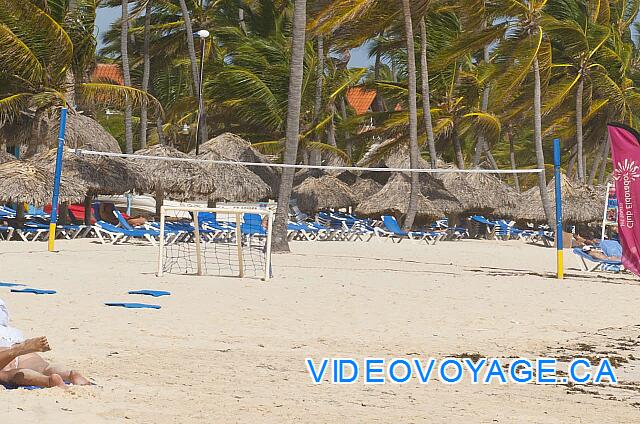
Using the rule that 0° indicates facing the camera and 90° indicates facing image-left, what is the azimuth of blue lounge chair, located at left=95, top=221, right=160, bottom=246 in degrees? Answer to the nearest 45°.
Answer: approximately 270°

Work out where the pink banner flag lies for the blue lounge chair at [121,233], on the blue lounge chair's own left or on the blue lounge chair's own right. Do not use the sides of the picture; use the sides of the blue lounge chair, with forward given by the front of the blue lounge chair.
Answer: on the blue lounge chair's own right

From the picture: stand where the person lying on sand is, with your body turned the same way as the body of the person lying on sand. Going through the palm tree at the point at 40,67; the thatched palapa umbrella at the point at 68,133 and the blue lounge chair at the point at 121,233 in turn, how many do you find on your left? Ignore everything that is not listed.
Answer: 3

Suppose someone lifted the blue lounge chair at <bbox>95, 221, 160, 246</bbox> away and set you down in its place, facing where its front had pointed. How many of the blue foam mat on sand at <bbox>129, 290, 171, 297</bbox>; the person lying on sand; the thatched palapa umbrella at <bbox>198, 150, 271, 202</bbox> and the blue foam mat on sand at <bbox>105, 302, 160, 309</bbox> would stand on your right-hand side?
3

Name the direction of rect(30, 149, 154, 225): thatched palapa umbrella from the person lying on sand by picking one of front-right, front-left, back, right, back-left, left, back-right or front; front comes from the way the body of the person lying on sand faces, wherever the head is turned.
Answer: left

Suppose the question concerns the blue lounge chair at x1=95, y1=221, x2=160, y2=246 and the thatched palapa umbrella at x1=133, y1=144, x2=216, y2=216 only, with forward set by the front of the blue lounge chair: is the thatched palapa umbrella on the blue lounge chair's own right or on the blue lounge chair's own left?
on the blue lounge chair's own left

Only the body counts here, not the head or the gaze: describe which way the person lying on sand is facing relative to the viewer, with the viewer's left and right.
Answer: facing to the right of the viewer

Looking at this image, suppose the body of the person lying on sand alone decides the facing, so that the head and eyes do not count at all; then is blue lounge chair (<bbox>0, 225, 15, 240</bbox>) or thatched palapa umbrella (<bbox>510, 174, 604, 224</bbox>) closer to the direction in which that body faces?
the thatched palapa umbrella
